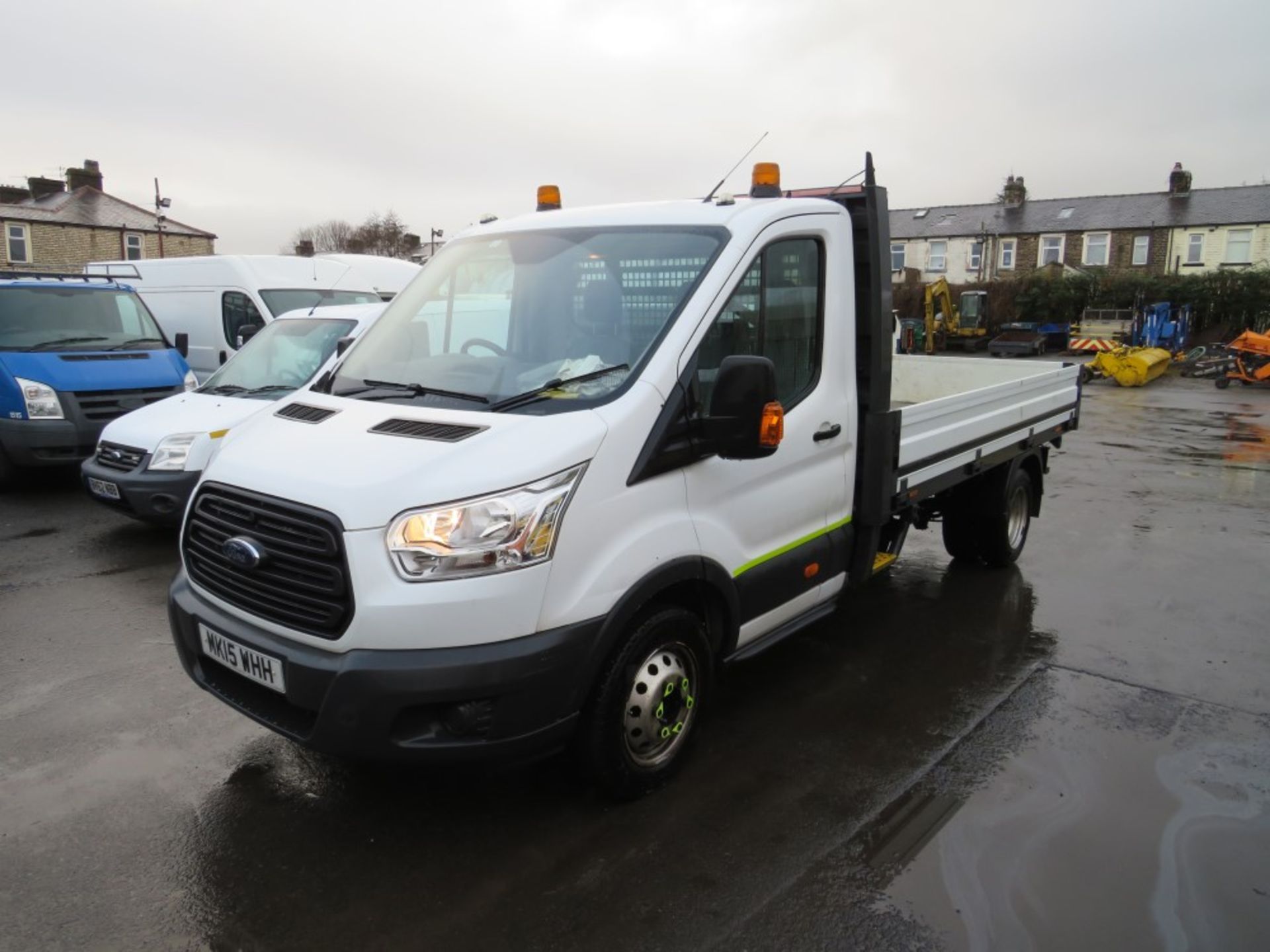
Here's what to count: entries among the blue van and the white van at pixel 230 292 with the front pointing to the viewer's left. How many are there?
0

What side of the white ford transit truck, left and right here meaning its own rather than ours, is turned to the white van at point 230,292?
right

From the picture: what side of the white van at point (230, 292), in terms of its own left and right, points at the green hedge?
left

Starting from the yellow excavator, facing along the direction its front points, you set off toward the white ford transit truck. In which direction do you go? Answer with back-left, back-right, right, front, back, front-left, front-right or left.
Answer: front-left

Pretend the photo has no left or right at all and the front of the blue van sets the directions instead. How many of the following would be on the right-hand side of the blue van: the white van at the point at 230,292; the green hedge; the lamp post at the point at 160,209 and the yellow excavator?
0

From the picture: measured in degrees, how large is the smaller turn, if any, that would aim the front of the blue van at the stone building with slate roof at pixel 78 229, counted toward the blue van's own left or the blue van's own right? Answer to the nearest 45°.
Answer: approximately 135° to the blue van's own left

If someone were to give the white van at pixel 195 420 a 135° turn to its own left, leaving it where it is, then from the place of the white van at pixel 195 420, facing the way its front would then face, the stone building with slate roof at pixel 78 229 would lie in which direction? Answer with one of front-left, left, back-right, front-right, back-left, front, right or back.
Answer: left

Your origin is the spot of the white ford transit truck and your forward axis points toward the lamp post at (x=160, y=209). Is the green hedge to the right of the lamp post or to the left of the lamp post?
right

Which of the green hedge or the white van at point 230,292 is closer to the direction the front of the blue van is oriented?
the green hedge

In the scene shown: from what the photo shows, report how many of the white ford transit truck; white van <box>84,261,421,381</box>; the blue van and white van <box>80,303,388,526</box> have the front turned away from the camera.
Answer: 0

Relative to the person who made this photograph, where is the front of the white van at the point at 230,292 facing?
facing the viewer and to the right of the viewer

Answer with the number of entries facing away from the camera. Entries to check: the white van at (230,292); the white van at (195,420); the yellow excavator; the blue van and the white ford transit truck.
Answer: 0

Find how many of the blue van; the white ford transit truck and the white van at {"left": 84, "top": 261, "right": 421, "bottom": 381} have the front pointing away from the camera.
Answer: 0

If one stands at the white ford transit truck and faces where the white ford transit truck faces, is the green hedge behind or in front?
behind

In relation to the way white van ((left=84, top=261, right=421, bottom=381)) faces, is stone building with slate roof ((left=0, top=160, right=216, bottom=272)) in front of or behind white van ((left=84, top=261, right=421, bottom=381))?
behind

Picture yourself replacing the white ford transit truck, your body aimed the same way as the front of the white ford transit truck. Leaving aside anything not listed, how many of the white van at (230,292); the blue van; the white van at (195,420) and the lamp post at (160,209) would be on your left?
0

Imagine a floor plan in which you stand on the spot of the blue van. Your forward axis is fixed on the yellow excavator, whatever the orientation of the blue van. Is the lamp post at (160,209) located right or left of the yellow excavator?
left

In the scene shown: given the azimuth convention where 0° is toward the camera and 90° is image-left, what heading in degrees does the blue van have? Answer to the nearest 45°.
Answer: approximately 315°

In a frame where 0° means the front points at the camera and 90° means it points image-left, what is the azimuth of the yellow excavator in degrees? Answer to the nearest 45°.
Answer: approximately 45°

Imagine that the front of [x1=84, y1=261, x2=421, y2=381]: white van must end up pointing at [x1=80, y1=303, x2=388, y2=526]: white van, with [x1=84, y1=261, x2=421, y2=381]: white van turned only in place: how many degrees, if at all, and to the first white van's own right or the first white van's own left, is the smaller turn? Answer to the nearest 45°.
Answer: approximately 45° to the first white van's own right
